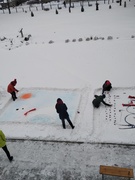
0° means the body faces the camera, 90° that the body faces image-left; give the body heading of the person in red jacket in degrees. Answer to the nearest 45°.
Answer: approximately 270°

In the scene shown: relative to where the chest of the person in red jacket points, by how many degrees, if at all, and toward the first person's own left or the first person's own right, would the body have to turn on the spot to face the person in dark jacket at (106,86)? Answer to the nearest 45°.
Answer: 0° — they already face them

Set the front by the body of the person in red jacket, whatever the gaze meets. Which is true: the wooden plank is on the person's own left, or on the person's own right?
on the person's own right

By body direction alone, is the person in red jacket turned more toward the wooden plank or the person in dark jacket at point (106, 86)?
the person in dark jacket
